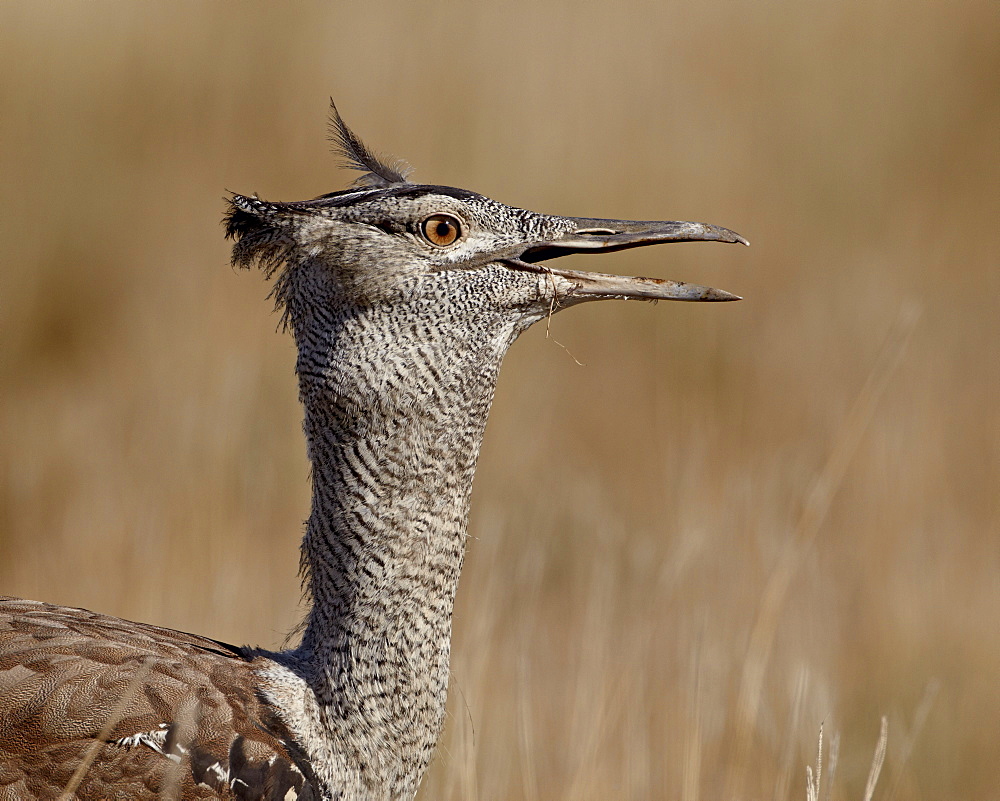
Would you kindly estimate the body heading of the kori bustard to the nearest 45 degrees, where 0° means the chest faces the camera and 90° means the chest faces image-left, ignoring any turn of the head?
approximately 270°
